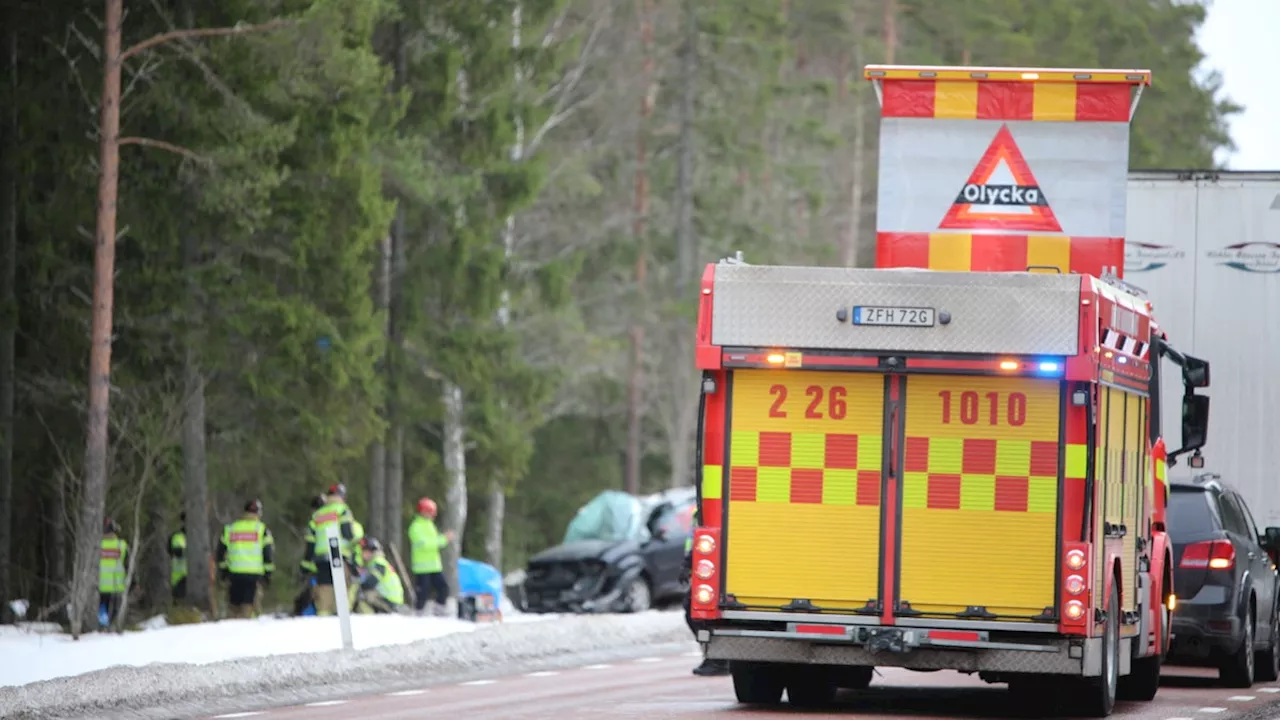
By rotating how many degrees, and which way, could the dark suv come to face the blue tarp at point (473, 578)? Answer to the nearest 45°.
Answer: approximately 45° to its left

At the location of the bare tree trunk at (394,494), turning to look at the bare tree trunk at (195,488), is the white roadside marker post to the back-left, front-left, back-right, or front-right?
front-left

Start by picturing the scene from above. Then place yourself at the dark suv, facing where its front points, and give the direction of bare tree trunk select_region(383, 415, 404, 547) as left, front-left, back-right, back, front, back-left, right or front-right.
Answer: front-left

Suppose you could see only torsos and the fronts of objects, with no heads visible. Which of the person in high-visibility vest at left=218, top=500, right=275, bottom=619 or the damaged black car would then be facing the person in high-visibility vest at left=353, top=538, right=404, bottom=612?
the damaged black car

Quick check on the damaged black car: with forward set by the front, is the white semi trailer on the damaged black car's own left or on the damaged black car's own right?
on the damaged black car's own left

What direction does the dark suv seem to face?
away from the camera

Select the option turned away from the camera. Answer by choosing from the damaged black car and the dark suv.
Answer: the dark suv

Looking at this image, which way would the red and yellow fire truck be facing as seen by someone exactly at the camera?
facing away from the viewer

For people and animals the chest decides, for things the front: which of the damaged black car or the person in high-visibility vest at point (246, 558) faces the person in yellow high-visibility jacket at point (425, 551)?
the damaged black car

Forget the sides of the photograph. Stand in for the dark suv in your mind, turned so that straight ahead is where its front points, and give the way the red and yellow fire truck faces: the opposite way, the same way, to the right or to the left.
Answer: the same way

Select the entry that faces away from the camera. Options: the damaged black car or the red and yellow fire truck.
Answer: the red and yellow fire truck
